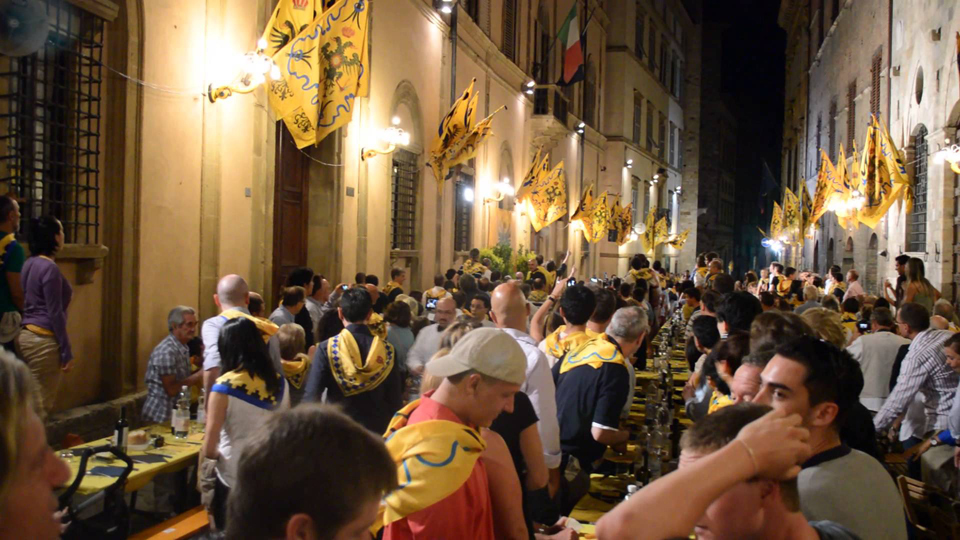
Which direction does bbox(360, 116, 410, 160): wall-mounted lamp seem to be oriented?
to the viewer's right

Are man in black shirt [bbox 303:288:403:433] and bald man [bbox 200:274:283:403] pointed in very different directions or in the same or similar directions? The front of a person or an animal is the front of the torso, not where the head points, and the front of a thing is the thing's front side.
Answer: same or similar directions

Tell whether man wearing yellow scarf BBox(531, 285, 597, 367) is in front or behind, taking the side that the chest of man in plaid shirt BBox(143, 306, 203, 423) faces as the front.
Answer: in front

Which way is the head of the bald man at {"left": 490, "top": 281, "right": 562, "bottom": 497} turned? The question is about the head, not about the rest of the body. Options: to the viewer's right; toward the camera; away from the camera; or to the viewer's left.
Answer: away from the camera

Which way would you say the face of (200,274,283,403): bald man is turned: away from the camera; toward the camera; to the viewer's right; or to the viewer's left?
away from the camera

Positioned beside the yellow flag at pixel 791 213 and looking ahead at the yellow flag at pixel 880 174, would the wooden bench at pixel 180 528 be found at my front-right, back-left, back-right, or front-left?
front-right

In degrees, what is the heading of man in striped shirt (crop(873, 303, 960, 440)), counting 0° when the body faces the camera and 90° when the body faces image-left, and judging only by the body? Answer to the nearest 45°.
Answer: approximately 135°

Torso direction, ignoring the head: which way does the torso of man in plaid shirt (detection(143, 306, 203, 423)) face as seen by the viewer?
to the viewer's right

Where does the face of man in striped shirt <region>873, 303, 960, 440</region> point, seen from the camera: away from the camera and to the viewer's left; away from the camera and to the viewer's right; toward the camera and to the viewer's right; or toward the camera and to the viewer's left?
away from the camera and to the viewer's left
